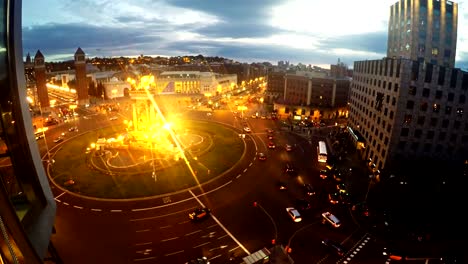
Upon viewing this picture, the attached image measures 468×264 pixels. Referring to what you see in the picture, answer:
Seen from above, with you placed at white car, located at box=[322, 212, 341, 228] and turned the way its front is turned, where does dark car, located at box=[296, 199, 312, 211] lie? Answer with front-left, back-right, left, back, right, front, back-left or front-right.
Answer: front

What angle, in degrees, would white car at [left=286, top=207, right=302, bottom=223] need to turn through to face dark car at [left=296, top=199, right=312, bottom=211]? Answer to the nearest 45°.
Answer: approximately 135° to its left

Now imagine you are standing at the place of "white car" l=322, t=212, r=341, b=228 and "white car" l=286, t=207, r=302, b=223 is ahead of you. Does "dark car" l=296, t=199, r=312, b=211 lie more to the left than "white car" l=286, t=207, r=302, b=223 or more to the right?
right

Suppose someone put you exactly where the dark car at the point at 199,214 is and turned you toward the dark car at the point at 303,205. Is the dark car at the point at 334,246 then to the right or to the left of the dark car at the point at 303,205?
right

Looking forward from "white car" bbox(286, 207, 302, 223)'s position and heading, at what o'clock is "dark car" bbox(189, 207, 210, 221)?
The dark car is roughly at 4 o'clock from the white car.

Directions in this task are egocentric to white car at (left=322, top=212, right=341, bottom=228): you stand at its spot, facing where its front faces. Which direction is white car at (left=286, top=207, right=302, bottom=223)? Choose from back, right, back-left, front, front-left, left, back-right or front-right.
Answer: back-right

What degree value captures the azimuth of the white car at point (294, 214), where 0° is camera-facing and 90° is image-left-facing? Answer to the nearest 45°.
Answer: approximately 315°
